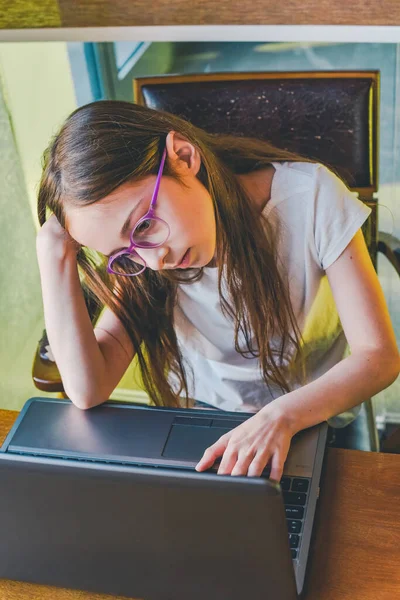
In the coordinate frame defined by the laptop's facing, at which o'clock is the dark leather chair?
The dark leather chair is roughly at 1 o'clock from the laptop.

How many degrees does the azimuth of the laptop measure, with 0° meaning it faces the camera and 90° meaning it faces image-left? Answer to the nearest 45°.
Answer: approximately 180°

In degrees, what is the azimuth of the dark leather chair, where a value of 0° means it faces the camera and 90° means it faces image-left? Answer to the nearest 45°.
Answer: approximately 0°

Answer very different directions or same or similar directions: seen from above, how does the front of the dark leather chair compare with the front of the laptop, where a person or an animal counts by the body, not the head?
very different directions

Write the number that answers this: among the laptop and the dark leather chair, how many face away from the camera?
1

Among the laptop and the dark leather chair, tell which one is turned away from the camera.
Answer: the laptop

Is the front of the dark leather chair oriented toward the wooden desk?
yes

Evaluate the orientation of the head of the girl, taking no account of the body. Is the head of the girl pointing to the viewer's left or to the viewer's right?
to the viewer's left
